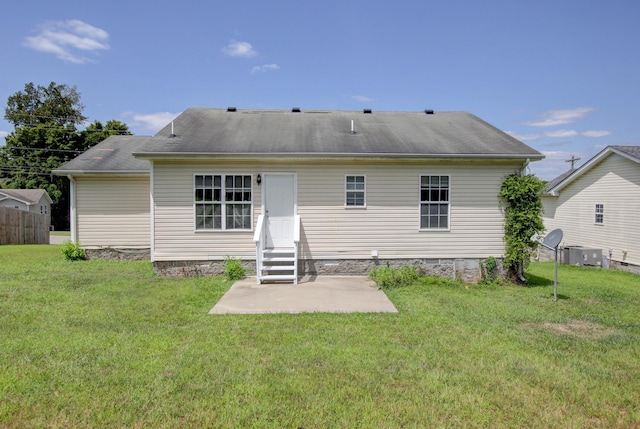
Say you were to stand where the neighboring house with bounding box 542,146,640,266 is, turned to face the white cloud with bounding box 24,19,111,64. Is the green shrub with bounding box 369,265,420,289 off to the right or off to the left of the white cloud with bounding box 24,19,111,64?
left

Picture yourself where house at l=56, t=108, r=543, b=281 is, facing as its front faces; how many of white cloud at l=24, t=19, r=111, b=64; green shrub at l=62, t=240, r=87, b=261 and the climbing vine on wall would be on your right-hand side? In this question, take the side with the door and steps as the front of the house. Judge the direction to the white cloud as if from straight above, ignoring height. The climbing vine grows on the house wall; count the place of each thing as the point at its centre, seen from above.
1
